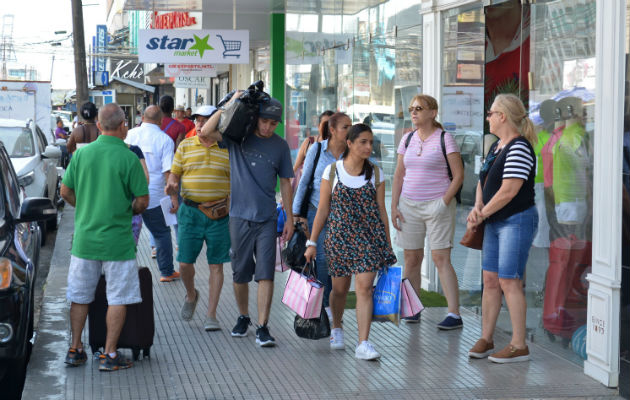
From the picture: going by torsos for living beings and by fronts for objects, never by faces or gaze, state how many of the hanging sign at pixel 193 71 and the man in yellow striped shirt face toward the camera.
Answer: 2

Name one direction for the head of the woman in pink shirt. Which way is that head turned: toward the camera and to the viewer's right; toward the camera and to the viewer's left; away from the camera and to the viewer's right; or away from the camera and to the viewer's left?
toward the camera and to the viewer's left

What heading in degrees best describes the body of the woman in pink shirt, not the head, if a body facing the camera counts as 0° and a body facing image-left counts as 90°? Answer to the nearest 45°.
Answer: approximately 45°

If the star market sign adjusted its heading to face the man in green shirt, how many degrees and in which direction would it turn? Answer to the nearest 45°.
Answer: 0° — it already faces them

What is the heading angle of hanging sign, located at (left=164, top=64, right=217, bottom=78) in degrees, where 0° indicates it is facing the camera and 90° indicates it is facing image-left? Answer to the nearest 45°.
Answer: approximately 0°

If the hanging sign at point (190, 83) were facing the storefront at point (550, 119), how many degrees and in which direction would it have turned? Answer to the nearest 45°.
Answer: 0° — it already faces it

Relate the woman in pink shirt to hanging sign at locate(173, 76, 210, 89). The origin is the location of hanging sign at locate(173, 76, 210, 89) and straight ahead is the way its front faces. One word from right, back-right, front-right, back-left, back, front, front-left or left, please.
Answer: front

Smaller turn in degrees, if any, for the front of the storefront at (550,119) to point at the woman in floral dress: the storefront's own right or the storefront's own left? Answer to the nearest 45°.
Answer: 0° — it already faces them

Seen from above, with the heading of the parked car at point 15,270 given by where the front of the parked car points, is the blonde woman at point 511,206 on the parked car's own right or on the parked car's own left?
on the parked car's own left

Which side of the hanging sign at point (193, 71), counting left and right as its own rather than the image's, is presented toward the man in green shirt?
front

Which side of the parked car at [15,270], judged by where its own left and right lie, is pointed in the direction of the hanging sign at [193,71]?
back

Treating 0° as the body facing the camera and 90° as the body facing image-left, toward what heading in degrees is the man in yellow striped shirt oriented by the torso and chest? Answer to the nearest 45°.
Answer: approximately 0°

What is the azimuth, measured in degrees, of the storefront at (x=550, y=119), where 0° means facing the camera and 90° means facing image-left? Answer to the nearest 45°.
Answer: approximately 45°

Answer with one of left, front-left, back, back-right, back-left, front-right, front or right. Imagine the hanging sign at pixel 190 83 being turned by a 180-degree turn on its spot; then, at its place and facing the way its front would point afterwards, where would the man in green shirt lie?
back
